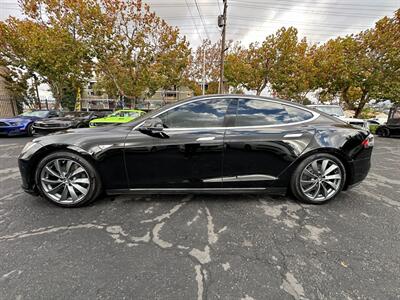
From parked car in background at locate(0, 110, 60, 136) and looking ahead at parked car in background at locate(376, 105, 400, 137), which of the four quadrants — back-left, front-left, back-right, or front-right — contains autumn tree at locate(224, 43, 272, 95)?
front-left

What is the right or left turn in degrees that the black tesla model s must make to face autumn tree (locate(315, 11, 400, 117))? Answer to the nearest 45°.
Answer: approximately 135° to its right

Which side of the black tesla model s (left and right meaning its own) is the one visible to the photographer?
left

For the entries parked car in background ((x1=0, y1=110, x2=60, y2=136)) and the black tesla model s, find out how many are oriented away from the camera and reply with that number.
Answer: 0

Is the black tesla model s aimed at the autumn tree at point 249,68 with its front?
no

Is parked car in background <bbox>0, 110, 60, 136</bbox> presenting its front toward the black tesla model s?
no

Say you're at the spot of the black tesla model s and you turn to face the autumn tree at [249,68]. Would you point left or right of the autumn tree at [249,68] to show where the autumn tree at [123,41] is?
left

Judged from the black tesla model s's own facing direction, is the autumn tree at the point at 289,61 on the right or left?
on its right

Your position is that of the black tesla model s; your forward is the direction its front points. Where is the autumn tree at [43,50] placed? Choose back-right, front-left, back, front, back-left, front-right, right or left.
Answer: front-right

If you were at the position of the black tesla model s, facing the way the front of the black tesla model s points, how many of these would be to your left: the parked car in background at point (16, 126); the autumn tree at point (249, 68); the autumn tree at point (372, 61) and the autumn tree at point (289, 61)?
0

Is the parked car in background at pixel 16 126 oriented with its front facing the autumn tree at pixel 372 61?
no

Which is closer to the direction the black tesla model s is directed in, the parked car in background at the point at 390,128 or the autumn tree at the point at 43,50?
the autumn tree
